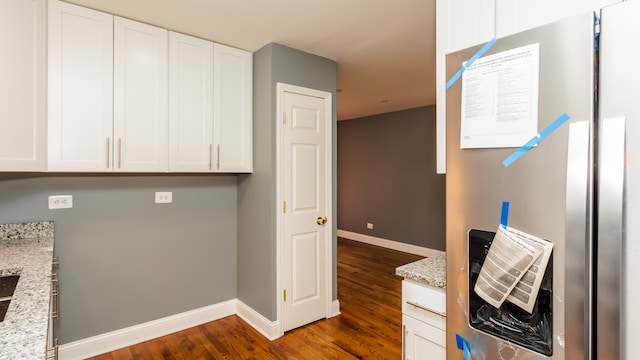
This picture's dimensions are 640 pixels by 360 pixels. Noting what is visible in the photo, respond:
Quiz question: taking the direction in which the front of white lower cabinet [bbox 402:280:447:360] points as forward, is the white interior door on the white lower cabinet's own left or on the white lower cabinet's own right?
on the white lower cabinet's own right

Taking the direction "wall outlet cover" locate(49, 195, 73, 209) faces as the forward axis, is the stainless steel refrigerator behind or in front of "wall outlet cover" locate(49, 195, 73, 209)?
in front

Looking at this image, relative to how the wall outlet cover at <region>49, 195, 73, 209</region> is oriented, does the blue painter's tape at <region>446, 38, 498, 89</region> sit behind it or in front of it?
in front

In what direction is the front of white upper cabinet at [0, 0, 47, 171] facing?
toward the camera

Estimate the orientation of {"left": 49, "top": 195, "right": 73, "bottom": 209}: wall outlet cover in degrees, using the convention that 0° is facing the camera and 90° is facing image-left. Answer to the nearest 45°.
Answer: approximately 0°

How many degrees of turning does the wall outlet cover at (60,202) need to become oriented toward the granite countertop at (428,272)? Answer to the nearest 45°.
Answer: approximately 45° to its left

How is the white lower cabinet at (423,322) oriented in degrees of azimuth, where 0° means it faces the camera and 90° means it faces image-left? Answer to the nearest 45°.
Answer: approximately 45°
